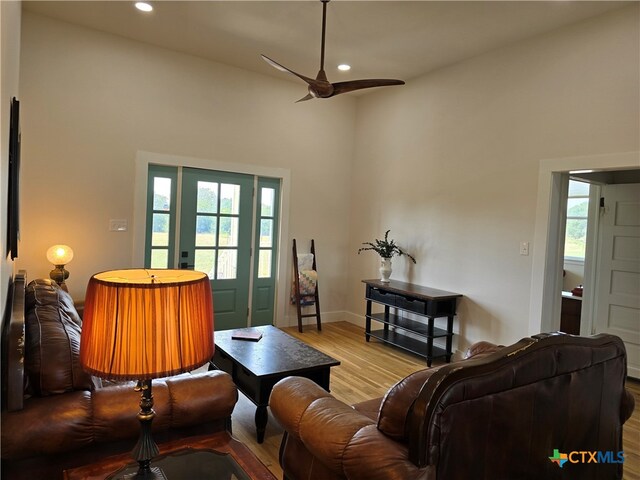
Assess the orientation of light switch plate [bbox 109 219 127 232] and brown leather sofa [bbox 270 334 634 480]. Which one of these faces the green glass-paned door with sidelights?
the brown leather sofa

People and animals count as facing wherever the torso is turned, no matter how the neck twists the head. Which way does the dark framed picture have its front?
to the viewer's right

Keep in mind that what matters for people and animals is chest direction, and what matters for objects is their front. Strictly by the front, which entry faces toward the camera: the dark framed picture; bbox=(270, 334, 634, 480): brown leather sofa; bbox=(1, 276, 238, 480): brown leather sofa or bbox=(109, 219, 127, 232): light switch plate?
the light switch plate

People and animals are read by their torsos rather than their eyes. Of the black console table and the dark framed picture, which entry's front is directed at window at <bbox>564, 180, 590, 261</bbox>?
the dark framed picture

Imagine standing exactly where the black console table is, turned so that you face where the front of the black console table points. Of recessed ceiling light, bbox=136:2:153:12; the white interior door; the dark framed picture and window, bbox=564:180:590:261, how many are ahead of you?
2

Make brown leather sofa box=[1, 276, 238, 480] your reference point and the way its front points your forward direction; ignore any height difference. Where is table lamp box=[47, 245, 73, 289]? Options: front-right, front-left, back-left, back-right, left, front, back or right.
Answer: left

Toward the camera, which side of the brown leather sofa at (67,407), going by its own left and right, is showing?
right

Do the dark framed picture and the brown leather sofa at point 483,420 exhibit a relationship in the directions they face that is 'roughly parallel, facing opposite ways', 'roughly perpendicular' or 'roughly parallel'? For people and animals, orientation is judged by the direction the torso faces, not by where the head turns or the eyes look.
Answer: roughly perpendicular

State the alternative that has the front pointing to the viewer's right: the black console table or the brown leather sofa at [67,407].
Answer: the brown leather sofa

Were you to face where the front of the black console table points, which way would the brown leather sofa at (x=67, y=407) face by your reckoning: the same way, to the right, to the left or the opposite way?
the opposite way

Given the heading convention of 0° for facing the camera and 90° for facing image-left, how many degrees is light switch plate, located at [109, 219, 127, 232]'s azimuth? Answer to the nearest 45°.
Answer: approximately 0°

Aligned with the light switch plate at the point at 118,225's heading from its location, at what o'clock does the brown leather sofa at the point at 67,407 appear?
The brown leather sofa is roughly at 12 o'clock from the light switch plate.

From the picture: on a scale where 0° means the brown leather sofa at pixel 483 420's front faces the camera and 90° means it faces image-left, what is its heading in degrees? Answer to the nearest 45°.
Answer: approximately 135°

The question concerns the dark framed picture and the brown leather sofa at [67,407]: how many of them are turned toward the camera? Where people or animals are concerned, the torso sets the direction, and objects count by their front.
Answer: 0

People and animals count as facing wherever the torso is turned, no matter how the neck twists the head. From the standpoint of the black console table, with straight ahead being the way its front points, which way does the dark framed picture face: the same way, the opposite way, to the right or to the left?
the opposite way

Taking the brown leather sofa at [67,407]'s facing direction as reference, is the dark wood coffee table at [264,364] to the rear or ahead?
ahead
